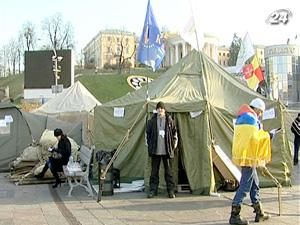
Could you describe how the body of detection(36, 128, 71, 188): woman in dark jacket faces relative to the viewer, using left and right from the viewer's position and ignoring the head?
facing to the left of the viewer

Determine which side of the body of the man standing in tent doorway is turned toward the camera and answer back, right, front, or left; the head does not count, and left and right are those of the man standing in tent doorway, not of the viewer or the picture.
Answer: front

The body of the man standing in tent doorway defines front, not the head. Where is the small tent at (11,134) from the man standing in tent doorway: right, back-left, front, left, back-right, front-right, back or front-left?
back-right

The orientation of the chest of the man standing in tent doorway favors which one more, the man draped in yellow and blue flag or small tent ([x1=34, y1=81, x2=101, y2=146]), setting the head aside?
the man draped in yellow and blue flag

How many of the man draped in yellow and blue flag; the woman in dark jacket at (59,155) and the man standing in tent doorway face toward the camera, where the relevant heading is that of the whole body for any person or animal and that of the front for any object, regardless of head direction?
1
